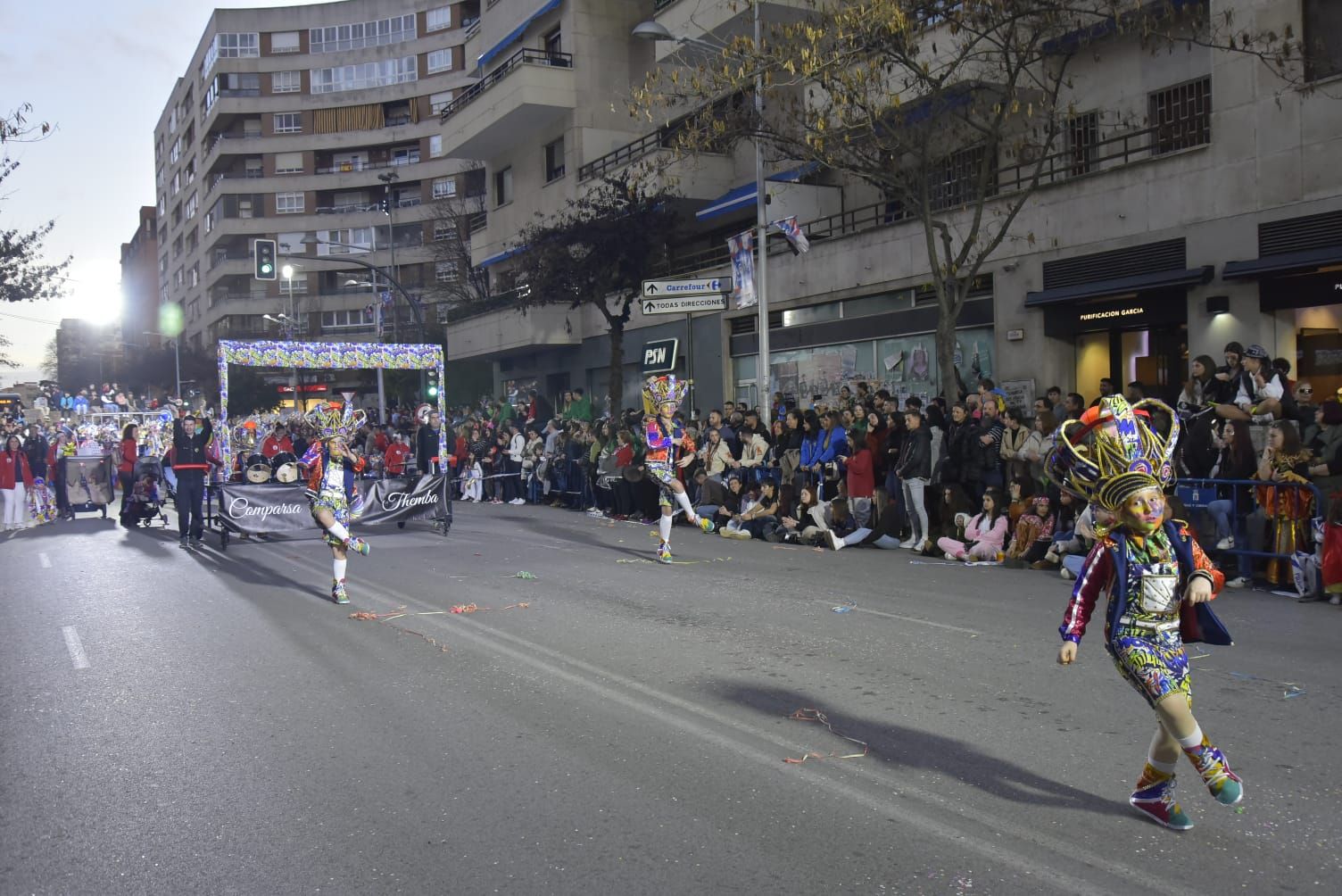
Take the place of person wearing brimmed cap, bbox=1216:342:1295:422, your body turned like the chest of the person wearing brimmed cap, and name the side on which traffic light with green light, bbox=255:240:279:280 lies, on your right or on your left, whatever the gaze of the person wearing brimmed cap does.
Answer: on your right

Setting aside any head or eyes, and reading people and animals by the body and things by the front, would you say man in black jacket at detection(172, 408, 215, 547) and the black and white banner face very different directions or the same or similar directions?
same or similar directions

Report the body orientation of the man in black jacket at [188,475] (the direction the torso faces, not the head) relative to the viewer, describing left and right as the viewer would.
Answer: facing the viewer

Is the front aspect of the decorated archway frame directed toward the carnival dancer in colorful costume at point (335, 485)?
yes

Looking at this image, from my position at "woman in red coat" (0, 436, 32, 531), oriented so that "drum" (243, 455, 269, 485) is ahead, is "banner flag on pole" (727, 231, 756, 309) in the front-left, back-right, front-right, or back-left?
front-left

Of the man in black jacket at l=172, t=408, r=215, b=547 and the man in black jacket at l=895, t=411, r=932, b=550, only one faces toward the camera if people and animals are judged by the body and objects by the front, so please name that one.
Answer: the man in black jacket at l=172, t=408, r=215, b=547

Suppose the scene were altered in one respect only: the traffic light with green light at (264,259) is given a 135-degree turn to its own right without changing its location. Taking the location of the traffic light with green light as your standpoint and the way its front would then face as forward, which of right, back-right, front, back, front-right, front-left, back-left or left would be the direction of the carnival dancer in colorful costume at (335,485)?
back-left

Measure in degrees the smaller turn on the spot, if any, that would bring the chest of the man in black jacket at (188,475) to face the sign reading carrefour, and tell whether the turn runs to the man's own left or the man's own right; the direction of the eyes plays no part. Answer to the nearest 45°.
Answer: approximately 90° to the man's own left

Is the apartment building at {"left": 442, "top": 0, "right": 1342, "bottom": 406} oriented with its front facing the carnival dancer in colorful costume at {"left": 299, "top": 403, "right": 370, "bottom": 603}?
yes

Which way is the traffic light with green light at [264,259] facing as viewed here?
toward the camera

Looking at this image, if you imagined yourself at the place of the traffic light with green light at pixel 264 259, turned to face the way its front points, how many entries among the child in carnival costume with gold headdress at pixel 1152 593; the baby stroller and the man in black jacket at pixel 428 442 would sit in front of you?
3

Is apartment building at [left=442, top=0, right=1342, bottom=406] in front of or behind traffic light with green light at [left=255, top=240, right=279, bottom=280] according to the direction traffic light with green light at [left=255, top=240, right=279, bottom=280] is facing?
in front

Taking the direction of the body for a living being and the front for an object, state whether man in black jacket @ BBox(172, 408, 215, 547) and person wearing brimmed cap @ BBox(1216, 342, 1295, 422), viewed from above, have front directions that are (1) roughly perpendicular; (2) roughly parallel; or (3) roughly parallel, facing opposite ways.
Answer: roughly perpendicular

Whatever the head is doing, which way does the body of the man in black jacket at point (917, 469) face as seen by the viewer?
to the viewer's left

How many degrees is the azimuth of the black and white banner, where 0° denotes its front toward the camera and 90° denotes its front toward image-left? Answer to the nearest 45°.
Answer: approximately 0°

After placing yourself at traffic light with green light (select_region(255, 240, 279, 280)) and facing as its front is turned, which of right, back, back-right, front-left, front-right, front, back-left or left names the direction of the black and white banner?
front

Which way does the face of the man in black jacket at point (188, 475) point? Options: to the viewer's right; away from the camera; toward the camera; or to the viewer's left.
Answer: toward the camera
